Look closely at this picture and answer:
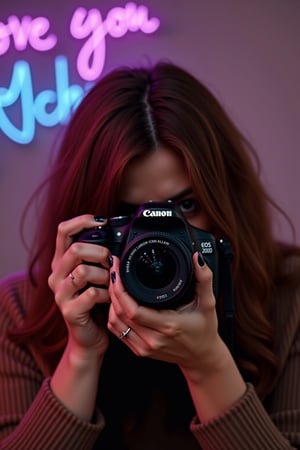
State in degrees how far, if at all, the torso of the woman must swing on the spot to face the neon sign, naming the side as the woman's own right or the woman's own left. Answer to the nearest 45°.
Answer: approximately 180°

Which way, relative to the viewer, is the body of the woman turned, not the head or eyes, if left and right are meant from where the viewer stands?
facing the viewer

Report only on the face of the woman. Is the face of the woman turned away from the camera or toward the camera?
toward the camera
